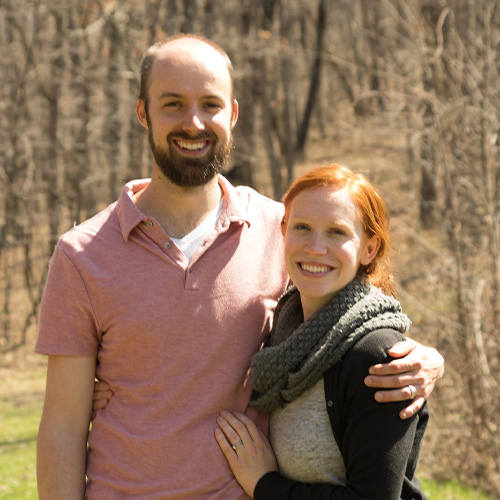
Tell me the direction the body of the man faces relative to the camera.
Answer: toward the camera

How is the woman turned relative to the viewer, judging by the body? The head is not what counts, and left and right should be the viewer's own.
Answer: facing the viewer and to the left of the viewer

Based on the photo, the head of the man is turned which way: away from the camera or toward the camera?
toward the camera

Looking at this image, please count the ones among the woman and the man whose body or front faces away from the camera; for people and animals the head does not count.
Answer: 0
